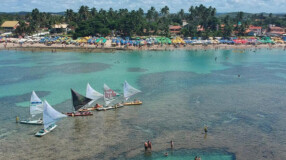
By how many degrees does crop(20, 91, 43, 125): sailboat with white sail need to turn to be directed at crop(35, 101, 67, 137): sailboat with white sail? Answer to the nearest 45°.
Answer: approximately 90° to its left

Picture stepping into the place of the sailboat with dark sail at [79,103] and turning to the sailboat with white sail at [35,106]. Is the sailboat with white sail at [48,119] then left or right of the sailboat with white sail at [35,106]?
left

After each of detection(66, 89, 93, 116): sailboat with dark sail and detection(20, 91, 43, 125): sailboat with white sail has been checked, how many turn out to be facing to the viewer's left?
2

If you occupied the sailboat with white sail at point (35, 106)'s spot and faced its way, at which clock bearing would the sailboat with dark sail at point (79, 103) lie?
the sailboat with dark sail at point (79, 103) is roughly at 6 o'clock from the sailboat with white sail at point (35, 106).

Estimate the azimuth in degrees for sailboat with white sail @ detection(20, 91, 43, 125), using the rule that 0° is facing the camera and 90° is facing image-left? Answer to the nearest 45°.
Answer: approximately 90°

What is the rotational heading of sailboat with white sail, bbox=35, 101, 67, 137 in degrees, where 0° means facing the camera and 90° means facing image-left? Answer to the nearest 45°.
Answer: approximately 45°

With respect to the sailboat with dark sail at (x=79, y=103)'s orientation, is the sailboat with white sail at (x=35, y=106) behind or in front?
in front

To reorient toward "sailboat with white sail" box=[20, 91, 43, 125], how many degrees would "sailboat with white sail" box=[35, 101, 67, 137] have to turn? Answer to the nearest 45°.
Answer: approximately 135° to its right

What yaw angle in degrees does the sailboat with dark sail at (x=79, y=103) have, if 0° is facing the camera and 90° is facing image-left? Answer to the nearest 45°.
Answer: approximately 90°

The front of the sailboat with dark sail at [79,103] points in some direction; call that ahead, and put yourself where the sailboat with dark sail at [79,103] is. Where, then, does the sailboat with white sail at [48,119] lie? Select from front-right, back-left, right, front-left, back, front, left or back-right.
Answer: front-left

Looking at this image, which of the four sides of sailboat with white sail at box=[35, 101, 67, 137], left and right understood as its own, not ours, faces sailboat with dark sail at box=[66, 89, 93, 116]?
back
